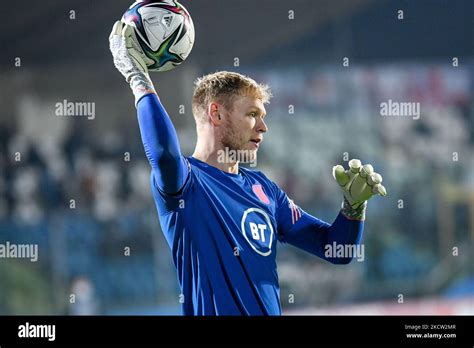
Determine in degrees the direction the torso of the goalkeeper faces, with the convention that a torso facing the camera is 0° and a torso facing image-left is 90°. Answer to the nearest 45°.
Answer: approximately 315°

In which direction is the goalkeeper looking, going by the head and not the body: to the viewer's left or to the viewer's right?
to the viewer's right
